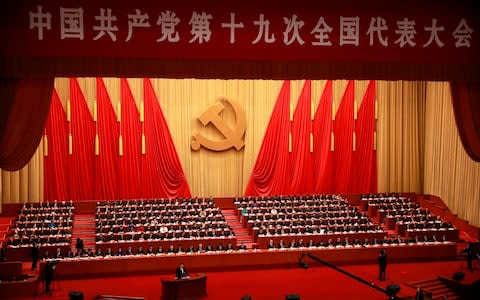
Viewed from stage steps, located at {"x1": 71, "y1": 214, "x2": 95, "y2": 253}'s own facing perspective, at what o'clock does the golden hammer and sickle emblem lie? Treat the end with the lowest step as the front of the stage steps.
The golden hammer and sickle emblem is roughly at 8 o'clock from the stage steps.

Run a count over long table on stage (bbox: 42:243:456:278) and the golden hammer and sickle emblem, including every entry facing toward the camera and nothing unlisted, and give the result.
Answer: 2

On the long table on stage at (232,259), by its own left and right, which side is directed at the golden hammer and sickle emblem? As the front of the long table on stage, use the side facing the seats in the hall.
back

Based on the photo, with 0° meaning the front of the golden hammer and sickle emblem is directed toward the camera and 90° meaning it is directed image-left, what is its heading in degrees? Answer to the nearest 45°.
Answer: approximately 0°

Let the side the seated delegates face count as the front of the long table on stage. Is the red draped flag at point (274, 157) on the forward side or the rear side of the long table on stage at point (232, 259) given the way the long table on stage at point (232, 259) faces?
on the rear side

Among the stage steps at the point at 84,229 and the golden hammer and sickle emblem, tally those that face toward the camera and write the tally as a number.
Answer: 2

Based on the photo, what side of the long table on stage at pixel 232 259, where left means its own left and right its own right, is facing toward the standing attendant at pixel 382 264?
left

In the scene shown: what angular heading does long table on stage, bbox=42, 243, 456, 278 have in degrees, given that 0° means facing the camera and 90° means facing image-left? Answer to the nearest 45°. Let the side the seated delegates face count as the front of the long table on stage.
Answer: approximately 0°

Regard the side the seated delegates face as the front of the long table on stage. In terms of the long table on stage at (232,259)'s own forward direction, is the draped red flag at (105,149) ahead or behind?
behind

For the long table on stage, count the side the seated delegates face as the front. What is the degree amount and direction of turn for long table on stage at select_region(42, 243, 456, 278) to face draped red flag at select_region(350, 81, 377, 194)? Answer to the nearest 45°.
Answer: approximately 135° to its left

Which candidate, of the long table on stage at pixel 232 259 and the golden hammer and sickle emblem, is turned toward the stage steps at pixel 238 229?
the golden hammer and sickle emblem

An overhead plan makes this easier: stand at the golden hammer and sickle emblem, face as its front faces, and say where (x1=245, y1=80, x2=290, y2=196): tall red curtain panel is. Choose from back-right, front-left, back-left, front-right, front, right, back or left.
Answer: left
